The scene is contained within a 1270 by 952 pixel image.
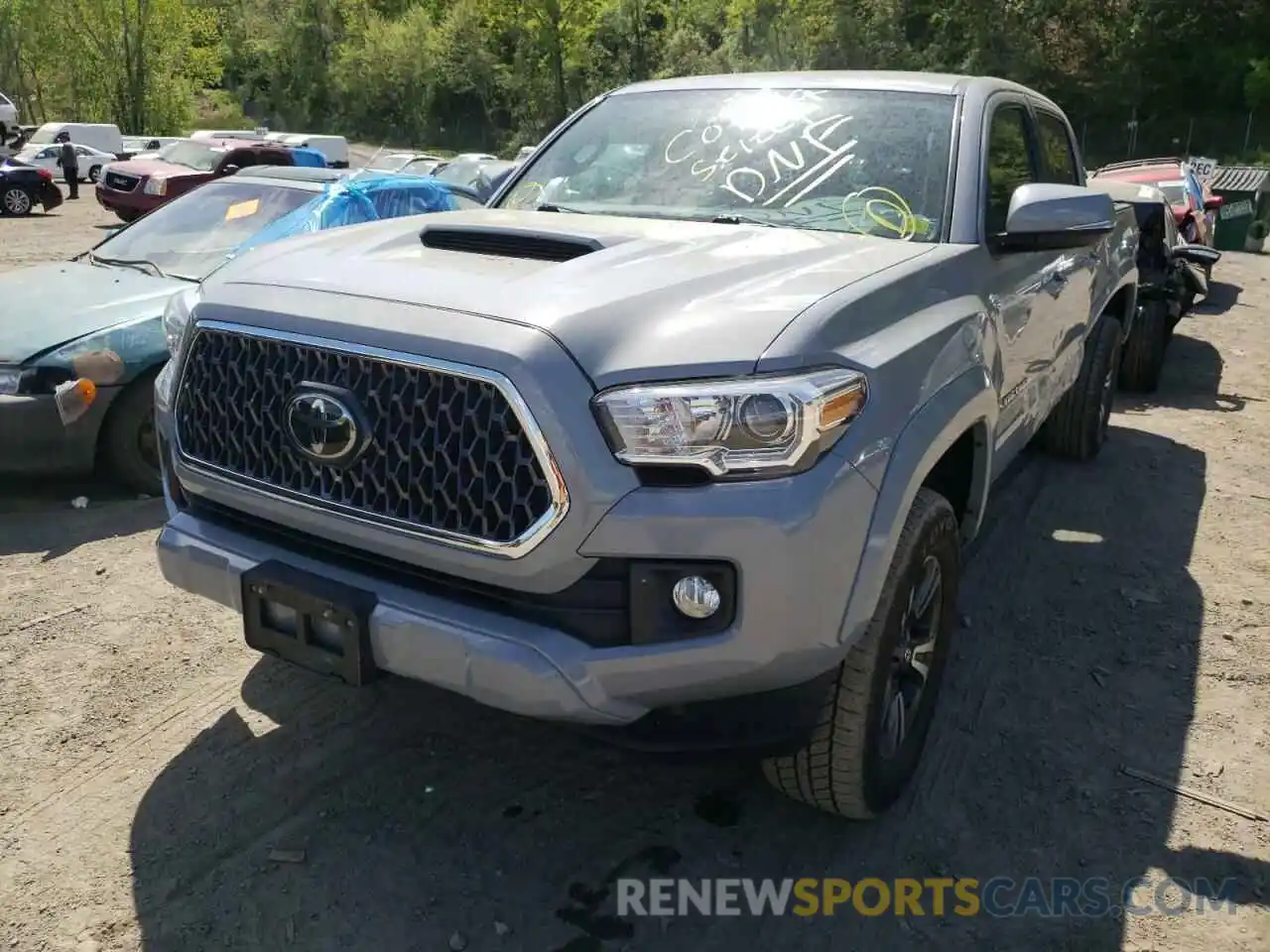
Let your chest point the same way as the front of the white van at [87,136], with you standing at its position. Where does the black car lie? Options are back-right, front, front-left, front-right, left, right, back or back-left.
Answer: front-left

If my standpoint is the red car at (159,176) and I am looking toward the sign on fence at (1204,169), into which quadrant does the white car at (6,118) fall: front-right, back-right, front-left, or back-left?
back-left

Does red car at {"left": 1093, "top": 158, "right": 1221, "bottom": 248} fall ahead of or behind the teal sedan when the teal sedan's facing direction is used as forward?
behind

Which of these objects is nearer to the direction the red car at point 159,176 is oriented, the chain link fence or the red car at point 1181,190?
the red car

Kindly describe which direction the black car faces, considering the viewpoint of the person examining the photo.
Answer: facing to the left of the viewer

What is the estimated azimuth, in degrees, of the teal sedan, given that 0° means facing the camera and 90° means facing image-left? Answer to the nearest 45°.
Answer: approximately 45°

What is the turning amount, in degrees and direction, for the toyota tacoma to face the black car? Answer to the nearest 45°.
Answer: approximately 90° to its right

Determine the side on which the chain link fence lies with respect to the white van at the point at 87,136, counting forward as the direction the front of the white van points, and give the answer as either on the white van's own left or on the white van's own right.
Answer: on the white van's own left
